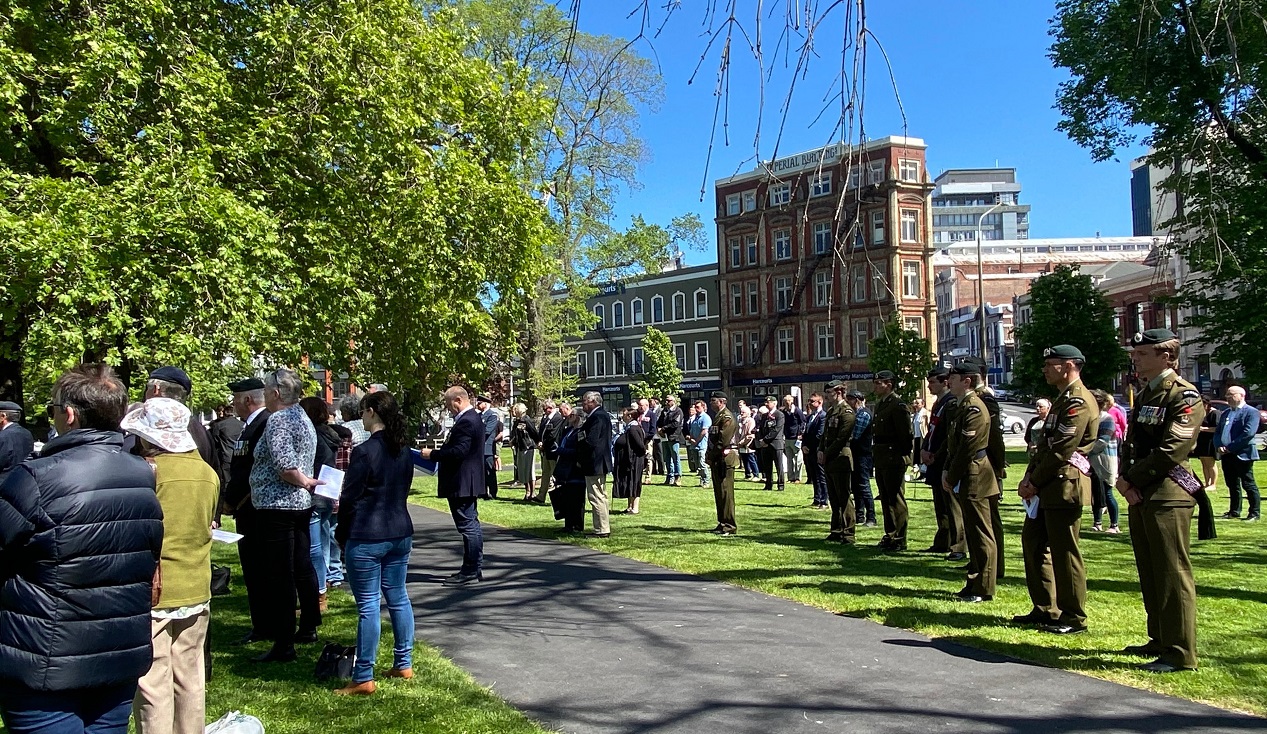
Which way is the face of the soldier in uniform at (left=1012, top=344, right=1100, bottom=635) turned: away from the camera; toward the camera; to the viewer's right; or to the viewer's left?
to the viewer's left

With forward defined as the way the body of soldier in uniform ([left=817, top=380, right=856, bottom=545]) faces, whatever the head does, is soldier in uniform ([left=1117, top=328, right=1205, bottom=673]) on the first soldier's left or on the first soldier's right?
on the first soldier's left

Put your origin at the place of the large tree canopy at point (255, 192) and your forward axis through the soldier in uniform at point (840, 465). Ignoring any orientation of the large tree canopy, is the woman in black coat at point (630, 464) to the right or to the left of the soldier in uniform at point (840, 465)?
left

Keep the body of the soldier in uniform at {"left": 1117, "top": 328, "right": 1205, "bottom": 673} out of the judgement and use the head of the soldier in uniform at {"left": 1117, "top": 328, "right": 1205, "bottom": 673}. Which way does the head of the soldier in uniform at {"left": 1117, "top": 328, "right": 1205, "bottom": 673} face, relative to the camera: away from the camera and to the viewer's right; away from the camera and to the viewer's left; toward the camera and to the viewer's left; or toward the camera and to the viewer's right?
toward the camera and to the viewer's left

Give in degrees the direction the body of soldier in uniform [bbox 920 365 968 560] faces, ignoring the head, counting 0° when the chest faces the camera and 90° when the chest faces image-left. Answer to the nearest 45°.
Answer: approximately 90°

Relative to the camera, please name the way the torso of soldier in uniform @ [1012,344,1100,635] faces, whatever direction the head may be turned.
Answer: to the viewer's left

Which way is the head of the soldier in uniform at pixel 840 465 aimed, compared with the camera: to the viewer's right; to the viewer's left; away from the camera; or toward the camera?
to the viewer's left

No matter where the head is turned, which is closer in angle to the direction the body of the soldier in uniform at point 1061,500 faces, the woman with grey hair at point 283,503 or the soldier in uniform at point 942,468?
the woman with grey hair

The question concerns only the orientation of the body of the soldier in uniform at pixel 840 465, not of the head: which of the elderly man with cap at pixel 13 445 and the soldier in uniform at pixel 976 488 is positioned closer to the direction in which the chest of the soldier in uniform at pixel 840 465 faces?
the elderly man with cap

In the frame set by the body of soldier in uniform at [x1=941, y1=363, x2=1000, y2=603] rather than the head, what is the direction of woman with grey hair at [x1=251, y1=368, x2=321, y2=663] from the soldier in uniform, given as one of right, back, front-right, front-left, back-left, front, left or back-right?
front-left

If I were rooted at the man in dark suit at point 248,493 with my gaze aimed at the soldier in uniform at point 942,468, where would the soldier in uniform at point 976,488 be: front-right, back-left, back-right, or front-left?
front-right
